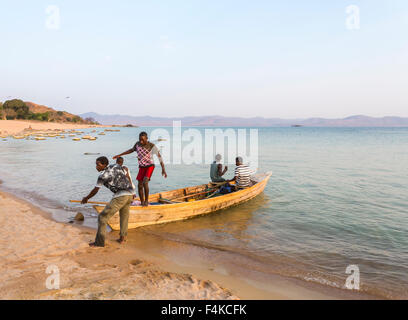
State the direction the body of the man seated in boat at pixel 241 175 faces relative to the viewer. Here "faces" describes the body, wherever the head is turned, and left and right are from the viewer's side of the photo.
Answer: facing away from the viewer and to the left of the viewer

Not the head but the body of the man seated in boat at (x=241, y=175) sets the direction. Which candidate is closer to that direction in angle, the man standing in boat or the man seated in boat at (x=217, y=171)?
the man seated in boat
